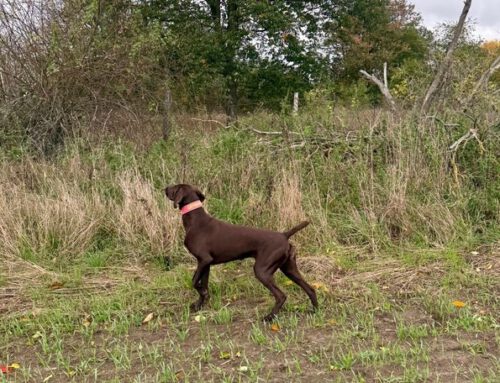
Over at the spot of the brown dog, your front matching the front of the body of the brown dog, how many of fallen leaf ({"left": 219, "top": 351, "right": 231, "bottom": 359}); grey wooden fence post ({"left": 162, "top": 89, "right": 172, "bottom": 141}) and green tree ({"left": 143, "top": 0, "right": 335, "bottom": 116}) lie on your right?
2

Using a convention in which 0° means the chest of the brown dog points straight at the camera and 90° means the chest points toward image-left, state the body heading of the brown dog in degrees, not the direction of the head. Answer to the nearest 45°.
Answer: approximately 90°

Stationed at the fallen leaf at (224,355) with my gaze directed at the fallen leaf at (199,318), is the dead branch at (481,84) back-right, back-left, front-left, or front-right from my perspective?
front-right

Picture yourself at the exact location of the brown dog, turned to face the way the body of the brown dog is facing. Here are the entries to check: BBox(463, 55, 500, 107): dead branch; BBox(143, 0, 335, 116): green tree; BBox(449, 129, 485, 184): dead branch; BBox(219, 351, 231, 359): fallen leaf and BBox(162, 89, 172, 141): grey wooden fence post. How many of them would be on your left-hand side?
1

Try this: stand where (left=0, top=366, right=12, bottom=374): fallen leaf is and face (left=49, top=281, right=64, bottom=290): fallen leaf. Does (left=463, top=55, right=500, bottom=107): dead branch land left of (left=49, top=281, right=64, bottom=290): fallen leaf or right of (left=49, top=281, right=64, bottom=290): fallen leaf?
right

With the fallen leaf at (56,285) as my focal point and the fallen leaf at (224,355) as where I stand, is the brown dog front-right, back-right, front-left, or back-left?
front-right

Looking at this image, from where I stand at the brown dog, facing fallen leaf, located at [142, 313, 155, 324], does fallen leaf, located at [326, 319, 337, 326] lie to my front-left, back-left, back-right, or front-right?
back-left

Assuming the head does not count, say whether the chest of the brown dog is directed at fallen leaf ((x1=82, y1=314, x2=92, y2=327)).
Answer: yes

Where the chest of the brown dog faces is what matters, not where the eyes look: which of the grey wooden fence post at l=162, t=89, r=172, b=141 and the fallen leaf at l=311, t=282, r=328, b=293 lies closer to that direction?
the grey wooden fence post

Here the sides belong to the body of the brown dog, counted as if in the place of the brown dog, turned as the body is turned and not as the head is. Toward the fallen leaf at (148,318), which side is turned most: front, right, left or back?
front

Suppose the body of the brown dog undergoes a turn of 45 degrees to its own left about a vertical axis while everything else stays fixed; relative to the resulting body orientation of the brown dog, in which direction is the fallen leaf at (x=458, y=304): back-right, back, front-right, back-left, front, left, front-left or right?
back-left

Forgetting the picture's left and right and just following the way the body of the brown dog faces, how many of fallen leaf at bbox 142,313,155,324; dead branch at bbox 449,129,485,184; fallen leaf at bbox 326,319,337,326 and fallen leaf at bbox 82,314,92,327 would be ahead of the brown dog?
2

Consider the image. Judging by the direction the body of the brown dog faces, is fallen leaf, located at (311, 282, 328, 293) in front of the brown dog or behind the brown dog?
behind

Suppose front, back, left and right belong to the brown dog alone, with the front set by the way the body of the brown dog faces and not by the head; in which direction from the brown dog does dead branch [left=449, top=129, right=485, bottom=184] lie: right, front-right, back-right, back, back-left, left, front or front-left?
back-right

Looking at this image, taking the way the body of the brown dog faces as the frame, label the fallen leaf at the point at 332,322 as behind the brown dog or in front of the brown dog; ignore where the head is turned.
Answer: behind

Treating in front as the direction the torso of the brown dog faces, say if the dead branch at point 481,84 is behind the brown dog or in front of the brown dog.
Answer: behind
